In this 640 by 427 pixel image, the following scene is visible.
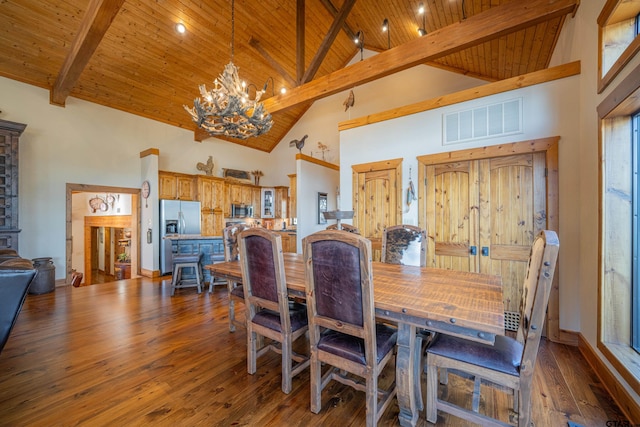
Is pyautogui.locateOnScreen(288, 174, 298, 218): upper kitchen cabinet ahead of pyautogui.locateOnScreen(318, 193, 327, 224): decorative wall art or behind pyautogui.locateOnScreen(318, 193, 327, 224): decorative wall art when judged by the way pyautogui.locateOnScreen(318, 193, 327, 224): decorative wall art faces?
behind

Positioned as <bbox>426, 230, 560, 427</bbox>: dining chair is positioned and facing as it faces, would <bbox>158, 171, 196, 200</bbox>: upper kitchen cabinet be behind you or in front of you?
in front

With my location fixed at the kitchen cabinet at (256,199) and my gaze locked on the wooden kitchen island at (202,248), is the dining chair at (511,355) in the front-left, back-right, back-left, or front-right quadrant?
front-left

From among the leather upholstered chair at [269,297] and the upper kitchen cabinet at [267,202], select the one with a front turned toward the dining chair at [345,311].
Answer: the upper kitchen cabinet

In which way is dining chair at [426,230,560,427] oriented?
to the viewer's left

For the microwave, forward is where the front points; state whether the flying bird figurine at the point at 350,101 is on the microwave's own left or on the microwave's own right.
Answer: on the microwave's own left

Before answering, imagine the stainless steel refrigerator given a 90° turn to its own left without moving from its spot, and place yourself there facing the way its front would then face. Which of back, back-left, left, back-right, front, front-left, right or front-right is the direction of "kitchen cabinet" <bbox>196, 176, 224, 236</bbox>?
front

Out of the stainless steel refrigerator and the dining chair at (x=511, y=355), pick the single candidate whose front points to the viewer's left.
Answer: the dining chair

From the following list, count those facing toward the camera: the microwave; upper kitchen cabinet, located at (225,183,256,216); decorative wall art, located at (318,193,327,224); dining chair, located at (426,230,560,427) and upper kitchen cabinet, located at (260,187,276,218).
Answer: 4

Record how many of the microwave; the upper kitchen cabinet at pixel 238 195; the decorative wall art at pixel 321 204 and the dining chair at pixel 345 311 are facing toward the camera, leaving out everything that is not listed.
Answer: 3

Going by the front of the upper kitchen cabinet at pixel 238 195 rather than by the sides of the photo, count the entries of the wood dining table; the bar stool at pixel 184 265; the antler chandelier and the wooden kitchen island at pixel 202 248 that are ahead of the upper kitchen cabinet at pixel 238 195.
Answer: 4

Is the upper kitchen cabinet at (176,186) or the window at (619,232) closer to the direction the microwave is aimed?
the window

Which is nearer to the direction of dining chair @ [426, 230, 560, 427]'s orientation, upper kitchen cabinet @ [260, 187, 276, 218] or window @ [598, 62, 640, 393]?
the upper kitchen cabinet

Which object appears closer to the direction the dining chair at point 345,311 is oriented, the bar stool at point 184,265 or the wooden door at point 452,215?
the wooden door

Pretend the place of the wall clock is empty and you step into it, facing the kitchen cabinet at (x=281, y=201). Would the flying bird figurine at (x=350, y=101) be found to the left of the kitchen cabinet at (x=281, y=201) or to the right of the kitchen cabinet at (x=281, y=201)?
right

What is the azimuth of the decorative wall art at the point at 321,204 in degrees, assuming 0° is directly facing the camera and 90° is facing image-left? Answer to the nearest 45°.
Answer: approximately 0°

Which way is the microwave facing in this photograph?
toward the camera

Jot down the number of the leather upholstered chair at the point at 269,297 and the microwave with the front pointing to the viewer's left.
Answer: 0
